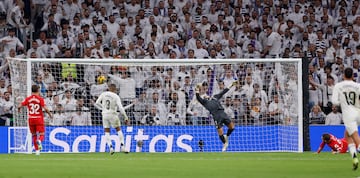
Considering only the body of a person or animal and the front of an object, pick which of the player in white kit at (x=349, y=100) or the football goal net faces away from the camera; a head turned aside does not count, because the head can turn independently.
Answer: the player in white kit

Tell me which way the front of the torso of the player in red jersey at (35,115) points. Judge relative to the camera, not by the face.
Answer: away from the camera

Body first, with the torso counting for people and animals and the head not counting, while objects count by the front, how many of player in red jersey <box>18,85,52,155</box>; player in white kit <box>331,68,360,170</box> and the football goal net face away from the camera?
2

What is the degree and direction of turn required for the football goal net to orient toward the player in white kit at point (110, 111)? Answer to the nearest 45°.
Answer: approximately 45° to its right

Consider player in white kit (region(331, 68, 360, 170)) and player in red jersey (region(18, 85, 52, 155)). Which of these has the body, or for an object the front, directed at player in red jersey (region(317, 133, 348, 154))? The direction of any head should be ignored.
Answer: the player in white kit

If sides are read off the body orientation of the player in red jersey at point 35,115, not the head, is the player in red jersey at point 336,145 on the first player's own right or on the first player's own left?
on the first player's own right

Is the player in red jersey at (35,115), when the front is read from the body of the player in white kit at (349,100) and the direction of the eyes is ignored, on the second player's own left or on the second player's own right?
on the second player's own left

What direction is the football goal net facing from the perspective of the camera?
toward the camera

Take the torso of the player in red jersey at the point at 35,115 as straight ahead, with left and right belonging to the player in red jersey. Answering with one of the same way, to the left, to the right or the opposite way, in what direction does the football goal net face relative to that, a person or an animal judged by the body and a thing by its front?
the opposite way

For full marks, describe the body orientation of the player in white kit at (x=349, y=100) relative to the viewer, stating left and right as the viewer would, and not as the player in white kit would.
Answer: facing away from the viewer

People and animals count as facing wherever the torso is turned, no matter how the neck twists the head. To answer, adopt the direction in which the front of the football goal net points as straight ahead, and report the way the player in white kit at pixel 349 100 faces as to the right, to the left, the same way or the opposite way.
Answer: the opposite way

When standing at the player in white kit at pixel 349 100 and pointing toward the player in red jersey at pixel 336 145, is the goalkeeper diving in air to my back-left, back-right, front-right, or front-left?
front-left
